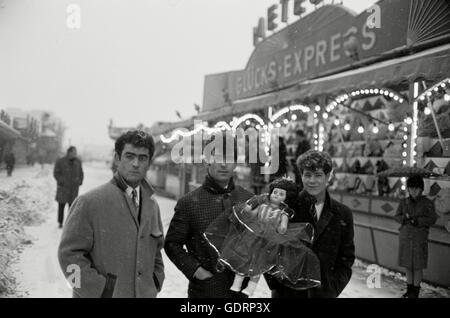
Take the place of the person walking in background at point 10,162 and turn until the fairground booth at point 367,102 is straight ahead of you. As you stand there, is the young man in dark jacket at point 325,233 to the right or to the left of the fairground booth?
right

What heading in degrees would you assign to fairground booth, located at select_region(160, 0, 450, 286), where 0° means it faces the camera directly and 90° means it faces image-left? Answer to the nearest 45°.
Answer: approximately 45°

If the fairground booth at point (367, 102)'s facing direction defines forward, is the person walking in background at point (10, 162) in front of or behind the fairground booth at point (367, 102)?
in front

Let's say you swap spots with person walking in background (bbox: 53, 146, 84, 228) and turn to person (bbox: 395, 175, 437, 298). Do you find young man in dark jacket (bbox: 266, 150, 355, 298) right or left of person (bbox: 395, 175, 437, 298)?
right

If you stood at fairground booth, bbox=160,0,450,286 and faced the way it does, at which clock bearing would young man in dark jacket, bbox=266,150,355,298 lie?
The young man in dark jacket is roughly at 11 o'clock from the fairground booth.

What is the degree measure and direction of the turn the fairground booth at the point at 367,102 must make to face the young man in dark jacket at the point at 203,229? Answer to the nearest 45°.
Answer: approximately 45° to its left

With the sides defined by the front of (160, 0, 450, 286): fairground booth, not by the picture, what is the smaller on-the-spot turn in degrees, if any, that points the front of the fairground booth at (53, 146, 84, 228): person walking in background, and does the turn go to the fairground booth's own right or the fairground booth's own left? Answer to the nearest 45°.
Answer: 0° — it already faces them
